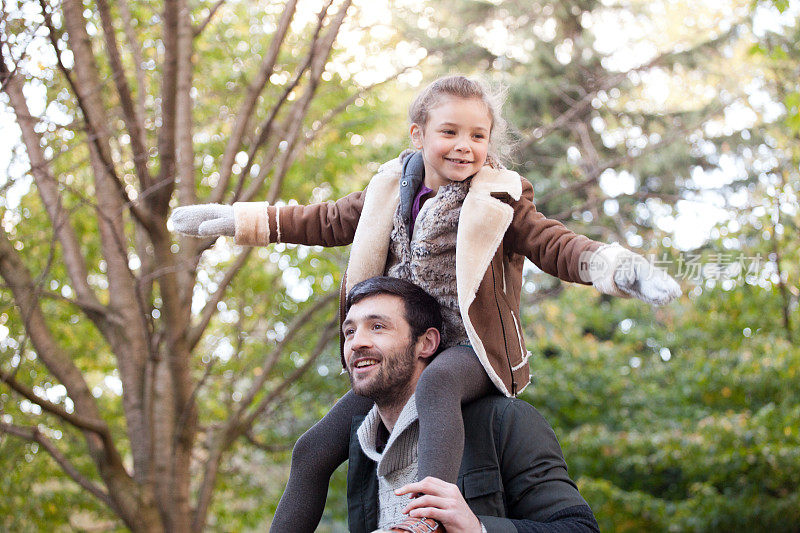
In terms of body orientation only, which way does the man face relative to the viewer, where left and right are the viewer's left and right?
facing the viewer and to the left of the viewer

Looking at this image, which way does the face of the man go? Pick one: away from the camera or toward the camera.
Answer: toward the camera

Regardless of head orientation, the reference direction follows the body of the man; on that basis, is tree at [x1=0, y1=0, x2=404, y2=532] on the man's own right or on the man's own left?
on the man's own right
